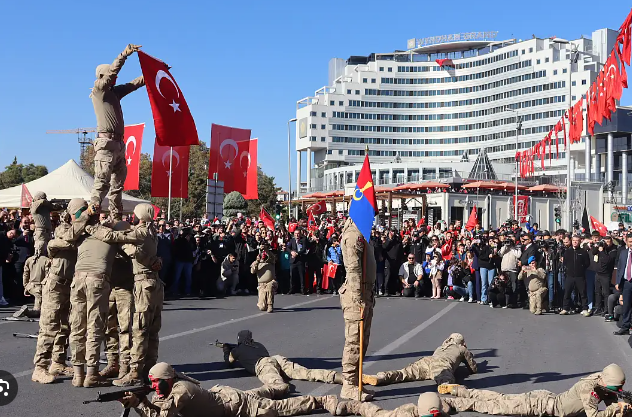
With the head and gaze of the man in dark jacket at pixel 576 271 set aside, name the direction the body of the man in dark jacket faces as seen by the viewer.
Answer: toward the camera

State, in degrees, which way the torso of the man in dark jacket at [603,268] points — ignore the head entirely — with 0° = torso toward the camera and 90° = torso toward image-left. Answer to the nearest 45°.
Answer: approximately 45°

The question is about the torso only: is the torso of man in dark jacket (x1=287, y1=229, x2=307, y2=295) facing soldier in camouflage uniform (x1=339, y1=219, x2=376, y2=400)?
yes

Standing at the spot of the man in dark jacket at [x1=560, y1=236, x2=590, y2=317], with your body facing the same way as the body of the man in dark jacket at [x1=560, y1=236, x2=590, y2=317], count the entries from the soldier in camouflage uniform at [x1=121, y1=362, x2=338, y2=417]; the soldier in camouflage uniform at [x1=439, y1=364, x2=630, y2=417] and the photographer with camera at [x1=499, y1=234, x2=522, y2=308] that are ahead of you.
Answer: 2

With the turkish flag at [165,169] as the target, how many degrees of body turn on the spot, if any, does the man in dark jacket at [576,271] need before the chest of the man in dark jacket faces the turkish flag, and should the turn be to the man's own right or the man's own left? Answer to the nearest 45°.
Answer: approximately 90° to the man's own right

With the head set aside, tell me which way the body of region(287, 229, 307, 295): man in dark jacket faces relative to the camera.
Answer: toward the camera

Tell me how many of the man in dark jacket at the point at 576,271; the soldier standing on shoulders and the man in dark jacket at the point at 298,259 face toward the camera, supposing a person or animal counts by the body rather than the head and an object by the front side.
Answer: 2

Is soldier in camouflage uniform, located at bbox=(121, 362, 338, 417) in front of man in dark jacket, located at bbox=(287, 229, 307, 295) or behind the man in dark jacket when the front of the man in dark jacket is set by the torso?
in front

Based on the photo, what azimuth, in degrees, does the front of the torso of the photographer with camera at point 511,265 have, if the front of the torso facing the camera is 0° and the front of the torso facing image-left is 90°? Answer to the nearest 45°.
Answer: approximately 45°

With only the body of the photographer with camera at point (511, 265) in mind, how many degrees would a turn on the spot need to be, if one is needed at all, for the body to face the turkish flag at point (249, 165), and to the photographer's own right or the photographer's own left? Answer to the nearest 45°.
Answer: approximately 90° to the photographer's own right

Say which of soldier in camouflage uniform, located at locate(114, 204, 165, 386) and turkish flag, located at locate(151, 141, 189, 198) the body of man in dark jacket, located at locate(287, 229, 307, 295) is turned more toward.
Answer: the soldier in camouflage uniform

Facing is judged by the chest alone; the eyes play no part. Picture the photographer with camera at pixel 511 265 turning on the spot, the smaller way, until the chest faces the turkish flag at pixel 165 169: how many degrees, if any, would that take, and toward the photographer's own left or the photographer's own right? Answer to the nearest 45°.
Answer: approximately 45° to the photographer's own right

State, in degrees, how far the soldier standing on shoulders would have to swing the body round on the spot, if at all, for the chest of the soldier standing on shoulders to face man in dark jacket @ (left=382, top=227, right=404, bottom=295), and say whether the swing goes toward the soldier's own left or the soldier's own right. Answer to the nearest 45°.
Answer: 0° — they already face them
